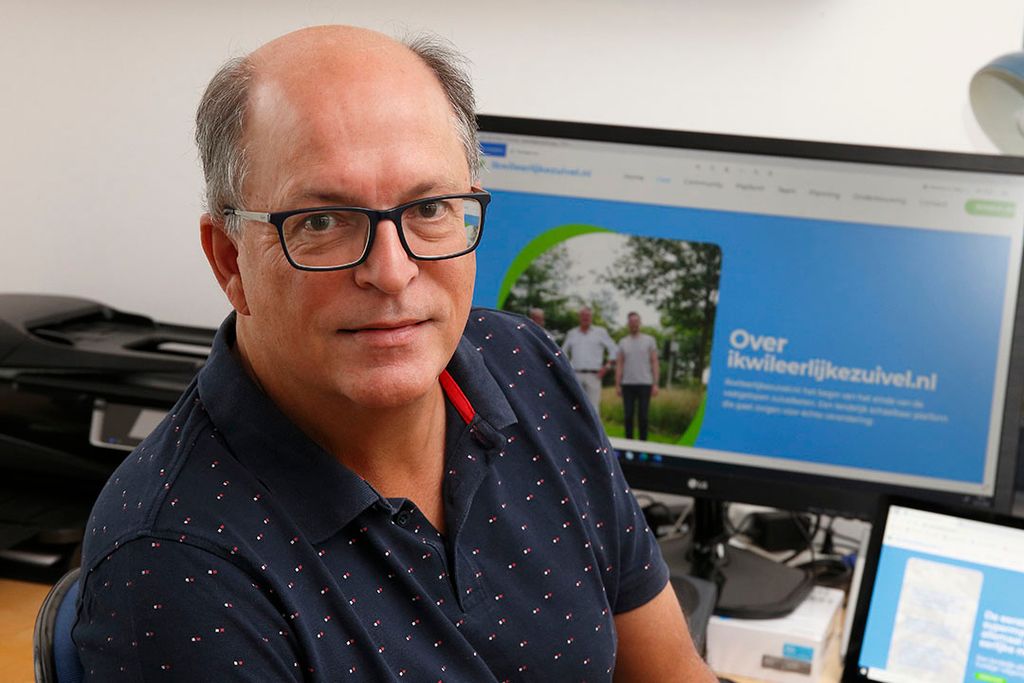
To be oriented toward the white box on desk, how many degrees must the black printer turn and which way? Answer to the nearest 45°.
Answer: approximately 45° to its left

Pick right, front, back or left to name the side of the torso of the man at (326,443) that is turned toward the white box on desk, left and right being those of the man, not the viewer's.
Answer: left

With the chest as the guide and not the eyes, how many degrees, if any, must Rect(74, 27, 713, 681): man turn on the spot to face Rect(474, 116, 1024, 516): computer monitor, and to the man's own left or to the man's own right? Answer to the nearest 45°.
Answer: approximately 90° to the man's own left

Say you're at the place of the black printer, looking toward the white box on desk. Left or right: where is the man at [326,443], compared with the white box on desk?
right

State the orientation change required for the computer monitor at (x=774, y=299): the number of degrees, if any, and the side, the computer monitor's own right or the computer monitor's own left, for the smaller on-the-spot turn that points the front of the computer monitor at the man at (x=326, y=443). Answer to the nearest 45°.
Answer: approximately 45° to the computer monitor's own right

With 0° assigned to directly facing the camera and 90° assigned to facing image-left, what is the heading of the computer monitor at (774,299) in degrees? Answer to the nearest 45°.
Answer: approximately 0°

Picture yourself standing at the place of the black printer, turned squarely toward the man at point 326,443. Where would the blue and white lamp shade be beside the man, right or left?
left

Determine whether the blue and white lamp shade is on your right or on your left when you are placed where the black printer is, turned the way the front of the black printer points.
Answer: on your left

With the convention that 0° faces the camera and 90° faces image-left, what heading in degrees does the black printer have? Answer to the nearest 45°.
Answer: approximately 0°

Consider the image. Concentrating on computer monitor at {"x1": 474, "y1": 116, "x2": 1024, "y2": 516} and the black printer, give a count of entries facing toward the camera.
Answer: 2

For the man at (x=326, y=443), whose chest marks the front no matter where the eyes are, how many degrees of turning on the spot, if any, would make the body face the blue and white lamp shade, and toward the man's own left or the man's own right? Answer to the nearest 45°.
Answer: approximately 90° to the man's own left

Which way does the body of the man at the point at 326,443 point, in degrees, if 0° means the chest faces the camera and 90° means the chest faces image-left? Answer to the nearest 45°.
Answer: approximately 315°

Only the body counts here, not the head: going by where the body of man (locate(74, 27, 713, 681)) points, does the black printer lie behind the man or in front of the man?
behind
